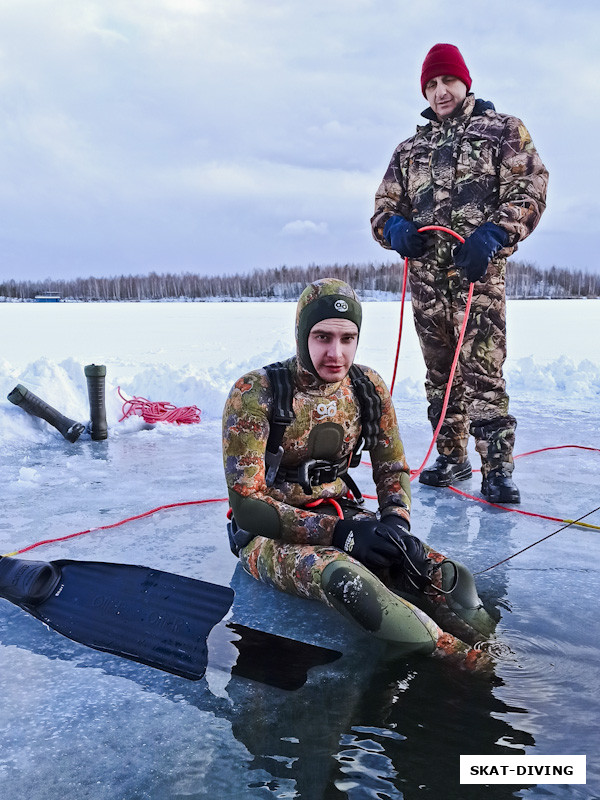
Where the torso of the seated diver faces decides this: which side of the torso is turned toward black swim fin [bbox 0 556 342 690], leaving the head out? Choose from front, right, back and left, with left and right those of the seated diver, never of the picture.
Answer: right

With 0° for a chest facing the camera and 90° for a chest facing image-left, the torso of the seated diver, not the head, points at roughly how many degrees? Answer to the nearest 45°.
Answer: approximately 315°

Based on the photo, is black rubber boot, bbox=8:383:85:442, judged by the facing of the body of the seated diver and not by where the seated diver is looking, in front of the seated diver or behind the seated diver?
behind

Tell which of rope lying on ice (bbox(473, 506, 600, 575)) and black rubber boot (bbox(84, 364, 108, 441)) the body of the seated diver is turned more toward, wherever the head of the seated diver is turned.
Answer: the rope lying on ice

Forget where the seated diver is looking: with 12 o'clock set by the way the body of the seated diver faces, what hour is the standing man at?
The standing man is roughly at 8 o'clock from the seated diver.

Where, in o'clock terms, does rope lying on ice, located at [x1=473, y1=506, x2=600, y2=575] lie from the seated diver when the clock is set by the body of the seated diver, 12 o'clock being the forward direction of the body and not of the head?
The rope lying on ice is roughly at 9 o'clock from the seated diver.

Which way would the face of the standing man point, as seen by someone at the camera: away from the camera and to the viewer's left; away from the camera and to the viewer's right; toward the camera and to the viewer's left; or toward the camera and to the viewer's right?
toward the camera and to the viewer's left
